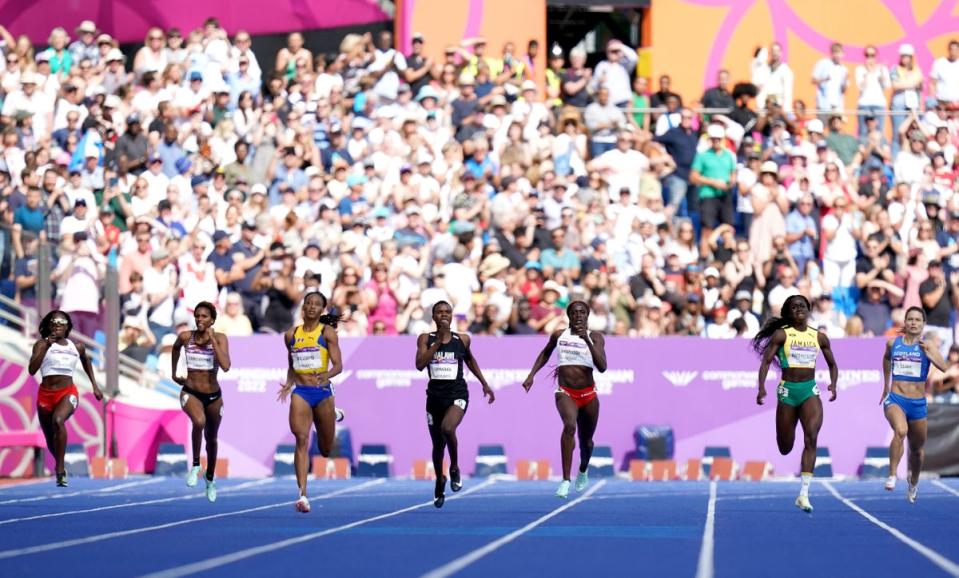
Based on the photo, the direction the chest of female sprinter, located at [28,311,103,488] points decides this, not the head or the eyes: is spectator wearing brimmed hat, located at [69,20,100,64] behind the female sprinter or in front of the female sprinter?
behind

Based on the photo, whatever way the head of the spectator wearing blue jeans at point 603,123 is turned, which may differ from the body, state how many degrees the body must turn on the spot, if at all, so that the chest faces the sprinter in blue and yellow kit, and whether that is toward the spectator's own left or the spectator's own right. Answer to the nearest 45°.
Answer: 0° — they already face them

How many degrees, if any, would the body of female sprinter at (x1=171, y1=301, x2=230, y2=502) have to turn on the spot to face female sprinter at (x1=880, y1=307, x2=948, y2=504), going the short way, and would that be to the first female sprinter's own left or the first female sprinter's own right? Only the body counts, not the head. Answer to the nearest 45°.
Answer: approximately 90° to the first female sprinter's own left
